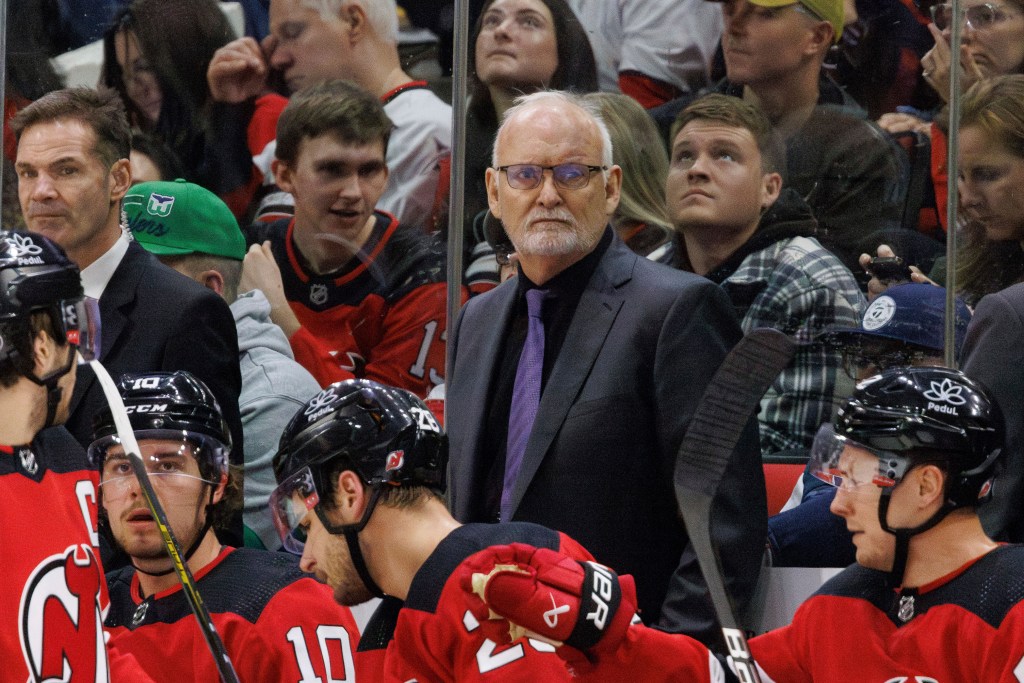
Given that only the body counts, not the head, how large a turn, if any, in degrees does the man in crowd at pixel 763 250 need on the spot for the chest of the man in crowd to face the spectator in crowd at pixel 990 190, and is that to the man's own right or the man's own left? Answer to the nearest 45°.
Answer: approximately 135° to the man's own left

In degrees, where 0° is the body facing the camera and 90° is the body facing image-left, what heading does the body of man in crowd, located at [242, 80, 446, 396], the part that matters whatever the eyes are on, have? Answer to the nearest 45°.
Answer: approximately 0°

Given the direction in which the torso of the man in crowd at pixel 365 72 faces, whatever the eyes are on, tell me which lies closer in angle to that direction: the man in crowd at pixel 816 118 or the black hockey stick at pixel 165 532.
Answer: the black hockey stick

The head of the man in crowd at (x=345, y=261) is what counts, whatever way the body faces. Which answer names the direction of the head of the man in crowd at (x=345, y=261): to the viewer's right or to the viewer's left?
to the viewer's right

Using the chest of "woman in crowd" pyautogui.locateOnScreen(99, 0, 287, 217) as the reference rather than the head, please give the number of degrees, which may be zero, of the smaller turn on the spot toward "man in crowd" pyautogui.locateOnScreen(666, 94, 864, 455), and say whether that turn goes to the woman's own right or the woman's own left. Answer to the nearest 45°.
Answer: approximately 90° to the woman's own left

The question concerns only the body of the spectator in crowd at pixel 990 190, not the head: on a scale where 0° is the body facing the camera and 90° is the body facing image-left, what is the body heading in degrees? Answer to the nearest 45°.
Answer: approximately 45°

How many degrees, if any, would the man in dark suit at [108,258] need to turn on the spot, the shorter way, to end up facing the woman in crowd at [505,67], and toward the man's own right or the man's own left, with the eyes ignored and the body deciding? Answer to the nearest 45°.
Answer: approximately 135° to the man's own left

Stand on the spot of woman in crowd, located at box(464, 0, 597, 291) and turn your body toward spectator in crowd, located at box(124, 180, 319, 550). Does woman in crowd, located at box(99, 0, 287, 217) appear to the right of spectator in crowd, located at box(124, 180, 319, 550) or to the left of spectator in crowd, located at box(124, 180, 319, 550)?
right
